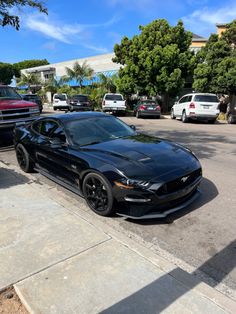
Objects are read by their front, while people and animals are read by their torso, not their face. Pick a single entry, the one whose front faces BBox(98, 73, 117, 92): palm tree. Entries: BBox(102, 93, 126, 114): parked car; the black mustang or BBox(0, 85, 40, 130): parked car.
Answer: BBox(102, 93, 126, 114): parked car

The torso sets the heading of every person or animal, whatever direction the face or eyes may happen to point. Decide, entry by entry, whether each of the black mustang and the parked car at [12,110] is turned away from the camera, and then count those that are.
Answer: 0

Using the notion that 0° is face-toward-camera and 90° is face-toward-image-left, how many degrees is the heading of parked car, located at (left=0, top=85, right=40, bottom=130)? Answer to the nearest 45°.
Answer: approximately 315°

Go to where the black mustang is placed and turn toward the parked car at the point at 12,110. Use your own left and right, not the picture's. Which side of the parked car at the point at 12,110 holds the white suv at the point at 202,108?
right

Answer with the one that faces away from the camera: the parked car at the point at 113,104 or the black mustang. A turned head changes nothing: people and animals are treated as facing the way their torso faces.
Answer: the parked car

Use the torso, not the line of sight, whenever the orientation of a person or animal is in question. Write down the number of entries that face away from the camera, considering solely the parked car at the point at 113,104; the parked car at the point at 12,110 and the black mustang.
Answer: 1

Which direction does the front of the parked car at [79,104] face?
away from the camera

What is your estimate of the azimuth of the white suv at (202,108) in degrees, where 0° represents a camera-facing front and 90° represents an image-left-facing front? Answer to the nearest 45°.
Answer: approximately 135°

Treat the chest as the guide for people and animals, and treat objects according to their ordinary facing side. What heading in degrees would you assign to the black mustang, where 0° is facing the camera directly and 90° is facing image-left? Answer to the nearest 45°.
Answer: approximately 315°

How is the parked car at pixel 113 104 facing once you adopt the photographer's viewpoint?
facing away from the viewer

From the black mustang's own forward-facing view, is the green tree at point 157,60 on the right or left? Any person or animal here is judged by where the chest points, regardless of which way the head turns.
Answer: on its left

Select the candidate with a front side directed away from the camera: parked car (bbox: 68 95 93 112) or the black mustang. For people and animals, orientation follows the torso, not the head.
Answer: the parked car

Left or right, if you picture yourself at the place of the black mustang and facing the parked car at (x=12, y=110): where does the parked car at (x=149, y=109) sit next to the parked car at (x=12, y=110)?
right
